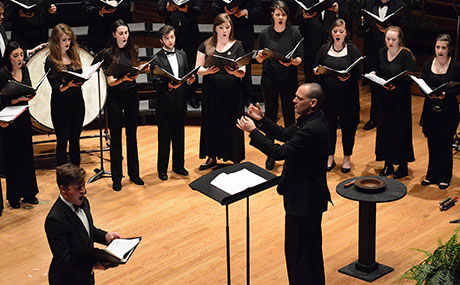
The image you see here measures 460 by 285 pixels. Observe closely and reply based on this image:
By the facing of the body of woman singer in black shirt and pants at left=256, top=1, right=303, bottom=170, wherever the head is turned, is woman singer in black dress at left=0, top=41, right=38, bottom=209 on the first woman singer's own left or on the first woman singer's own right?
on the first woman singer's own right

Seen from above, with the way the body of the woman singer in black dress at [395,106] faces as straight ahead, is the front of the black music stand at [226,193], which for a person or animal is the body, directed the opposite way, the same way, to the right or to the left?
to the left

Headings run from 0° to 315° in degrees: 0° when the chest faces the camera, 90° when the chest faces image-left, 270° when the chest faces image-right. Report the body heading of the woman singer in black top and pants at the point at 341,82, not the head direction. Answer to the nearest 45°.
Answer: approximately 0°

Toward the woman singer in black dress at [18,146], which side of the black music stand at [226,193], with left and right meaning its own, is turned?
back

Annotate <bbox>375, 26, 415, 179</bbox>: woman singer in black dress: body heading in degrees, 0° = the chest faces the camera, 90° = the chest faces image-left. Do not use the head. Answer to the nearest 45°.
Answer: approximately 45°
